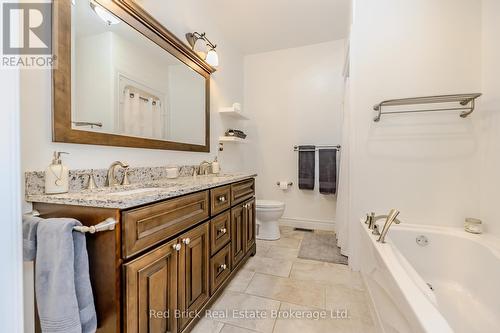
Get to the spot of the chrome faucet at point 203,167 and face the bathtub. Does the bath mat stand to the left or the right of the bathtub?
left

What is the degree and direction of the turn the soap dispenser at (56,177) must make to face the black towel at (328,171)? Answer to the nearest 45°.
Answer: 0° — it already faces it

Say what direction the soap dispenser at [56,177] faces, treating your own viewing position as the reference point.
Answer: facing to the right of the viewer

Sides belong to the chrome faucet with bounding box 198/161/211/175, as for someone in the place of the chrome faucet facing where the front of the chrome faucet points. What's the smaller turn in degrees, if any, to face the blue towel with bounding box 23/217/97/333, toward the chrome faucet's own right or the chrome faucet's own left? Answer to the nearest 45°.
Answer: approximately 90° to the chrome faucet's own right

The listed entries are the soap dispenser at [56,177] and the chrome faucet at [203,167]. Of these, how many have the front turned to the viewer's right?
2

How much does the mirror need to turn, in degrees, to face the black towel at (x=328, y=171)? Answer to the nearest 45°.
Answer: approximately 45° to its left

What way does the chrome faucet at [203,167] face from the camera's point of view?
to the viewer's right

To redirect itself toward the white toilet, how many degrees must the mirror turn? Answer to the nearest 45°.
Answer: approximately 90° to its left
